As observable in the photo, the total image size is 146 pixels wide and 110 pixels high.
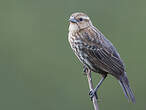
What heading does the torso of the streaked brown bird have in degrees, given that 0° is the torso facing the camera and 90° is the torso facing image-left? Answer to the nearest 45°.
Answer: approximately 90°
